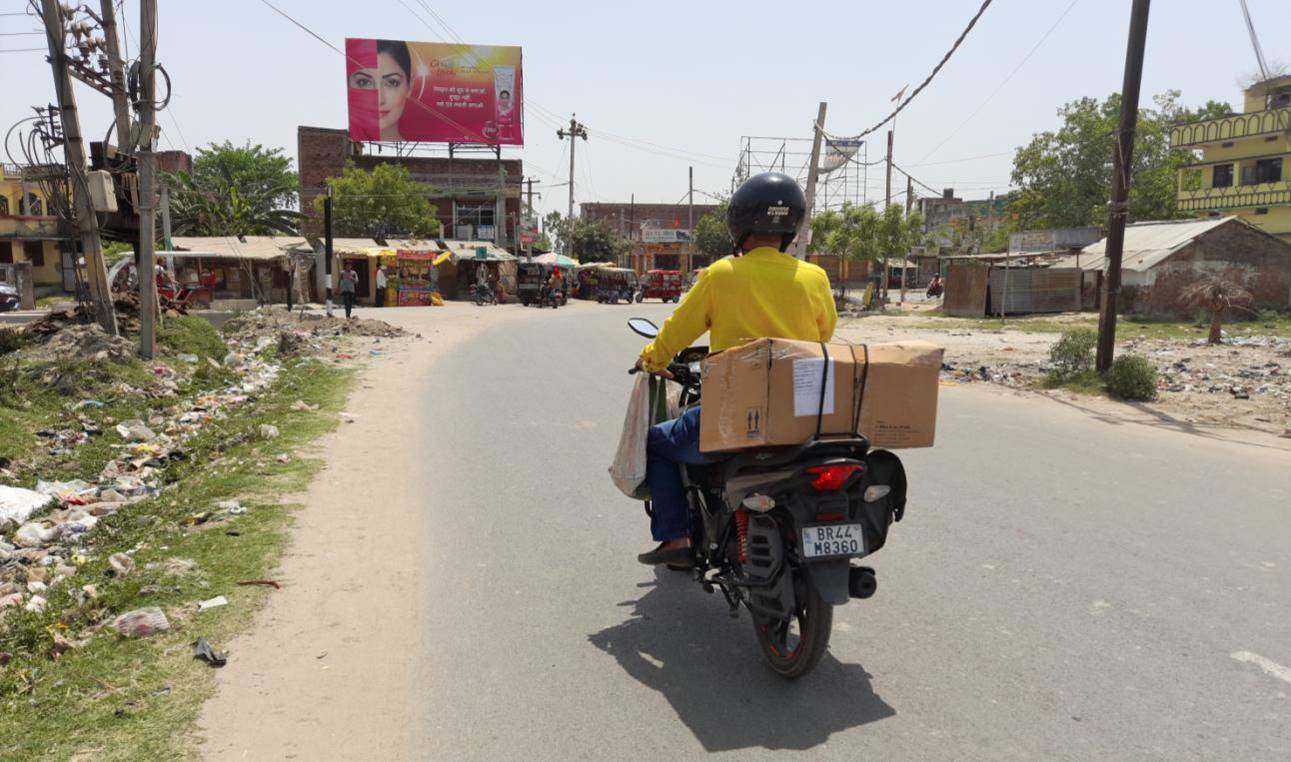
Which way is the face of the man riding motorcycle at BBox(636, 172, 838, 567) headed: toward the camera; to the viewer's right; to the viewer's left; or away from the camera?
away from the camera

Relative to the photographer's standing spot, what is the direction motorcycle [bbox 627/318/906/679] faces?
facing away from the viewer and to the left of the viewer

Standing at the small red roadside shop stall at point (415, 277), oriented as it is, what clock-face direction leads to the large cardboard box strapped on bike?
The large cardboard box strapped on bike is roughly at 12 o'clock from the small red roadside shop stall.

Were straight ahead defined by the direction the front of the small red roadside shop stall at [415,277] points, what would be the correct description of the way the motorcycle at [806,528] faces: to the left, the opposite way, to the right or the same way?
the opposite way

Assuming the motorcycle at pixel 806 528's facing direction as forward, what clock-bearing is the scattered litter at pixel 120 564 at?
The scattered litter is roughly at 11 o'clock from the motorcycle.

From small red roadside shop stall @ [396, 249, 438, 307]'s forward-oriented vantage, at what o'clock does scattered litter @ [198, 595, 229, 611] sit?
The scattered litter is roughly at 12 o'clock from the small red roadside shop stall.

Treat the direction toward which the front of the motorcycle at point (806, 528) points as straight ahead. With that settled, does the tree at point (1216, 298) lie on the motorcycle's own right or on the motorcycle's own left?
on the motorcycle's own right

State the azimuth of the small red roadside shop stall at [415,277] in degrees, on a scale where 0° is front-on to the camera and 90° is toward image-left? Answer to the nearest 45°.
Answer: approximately 0°

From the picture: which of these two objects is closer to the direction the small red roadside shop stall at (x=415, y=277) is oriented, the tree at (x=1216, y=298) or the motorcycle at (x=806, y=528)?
the motorcycle

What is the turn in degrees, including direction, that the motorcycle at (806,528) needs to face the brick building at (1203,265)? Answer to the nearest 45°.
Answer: approximately 90° to its right

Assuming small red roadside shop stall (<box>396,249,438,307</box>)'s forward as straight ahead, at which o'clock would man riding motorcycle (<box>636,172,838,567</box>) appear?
The man riding motorcycle is roughly at 12 o'clock from the small red roadside shop stall.
